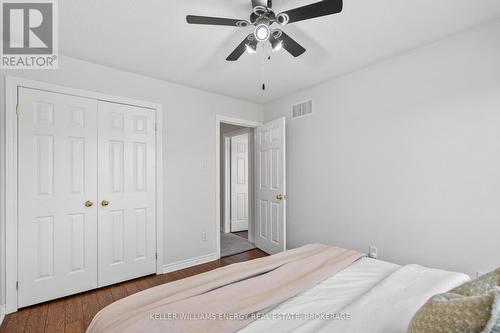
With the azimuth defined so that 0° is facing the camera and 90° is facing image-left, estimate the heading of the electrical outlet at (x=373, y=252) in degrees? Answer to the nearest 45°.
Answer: approximately 45°

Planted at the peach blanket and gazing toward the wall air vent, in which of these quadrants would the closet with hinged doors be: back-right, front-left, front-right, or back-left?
front-left

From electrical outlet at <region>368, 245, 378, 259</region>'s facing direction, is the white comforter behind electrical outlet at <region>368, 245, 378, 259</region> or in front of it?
in front

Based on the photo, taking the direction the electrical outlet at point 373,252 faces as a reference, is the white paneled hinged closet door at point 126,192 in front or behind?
in front

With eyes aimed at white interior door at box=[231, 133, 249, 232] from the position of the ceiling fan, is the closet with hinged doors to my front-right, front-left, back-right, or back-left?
front-left

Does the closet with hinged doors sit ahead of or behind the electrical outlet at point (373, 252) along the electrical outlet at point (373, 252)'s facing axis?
ahead

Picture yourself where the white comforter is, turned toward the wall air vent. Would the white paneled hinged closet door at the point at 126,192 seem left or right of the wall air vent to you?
left
